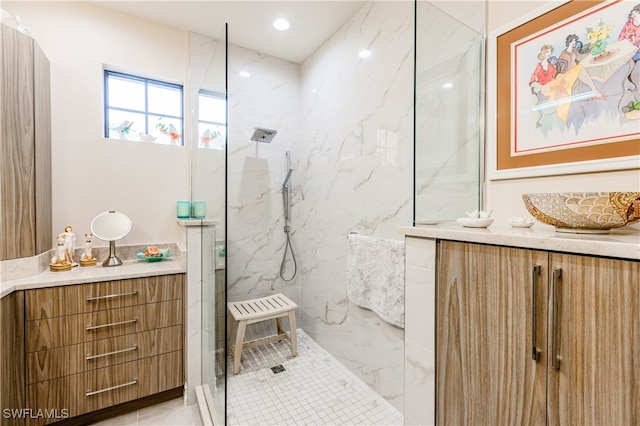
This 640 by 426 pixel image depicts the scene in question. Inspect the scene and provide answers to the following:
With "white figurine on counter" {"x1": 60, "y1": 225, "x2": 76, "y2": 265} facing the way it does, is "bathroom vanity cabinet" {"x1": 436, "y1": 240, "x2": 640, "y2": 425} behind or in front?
in front

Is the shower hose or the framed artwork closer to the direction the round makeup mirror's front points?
the framed artwork

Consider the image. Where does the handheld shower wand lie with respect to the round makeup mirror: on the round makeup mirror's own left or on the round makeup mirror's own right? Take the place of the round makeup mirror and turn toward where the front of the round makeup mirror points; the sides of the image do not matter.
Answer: on the round makeup mirror's own left

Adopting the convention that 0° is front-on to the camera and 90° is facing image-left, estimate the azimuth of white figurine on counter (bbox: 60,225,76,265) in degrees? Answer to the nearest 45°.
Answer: approximately 0°

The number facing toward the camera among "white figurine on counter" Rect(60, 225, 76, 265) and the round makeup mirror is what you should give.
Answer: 2
